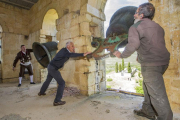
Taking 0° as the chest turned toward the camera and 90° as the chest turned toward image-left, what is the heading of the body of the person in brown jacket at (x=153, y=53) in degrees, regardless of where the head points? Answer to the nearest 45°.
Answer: approximately 135°

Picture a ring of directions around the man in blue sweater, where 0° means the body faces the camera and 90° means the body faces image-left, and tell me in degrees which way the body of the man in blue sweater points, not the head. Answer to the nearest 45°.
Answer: approximately 270°

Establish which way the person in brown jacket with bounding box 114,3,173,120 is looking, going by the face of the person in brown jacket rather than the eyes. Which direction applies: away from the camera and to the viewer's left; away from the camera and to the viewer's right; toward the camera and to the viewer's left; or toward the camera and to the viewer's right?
away from the camera and to the viewer's left
